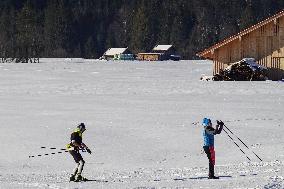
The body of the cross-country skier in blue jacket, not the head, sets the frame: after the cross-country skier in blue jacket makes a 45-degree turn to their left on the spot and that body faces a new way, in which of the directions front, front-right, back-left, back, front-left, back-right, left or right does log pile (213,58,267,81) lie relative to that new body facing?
front-left

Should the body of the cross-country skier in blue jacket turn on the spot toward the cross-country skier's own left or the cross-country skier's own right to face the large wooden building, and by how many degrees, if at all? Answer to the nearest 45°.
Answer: approximately 90° to the cross-country skier's own left

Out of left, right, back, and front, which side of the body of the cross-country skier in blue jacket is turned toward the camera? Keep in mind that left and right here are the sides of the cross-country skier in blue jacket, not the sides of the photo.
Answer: right
